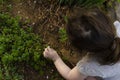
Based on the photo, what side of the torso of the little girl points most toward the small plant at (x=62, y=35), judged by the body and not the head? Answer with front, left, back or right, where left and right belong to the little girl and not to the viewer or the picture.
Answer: front

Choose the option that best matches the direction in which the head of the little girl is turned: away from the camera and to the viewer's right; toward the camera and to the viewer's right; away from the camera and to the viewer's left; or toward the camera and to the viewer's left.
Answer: away from the camera and to the viewer's left

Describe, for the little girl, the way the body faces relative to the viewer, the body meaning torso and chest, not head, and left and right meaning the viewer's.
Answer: facing away from the viewer and to the left of the viewer
